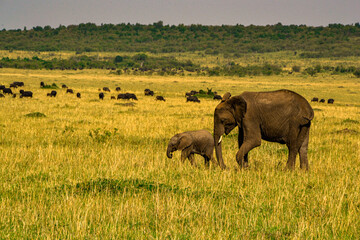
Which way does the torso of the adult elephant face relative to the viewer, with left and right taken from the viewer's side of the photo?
facing to the left of the viewer

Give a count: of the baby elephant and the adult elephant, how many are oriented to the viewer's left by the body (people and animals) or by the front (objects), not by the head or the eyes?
2

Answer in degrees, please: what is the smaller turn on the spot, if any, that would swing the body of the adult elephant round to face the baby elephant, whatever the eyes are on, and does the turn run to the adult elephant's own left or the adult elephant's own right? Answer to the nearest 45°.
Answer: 0° — it already faces it

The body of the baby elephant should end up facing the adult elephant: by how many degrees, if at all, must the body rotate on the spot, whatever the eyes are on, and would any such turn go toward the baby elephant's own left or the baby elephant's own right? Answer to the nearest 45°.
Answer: approximately 135° to the baby elephant's own left

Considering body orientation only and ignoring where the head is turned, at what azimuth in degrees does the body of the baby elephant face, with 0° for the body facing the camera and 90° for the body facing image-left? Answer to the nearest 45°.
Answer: approximately 90°
